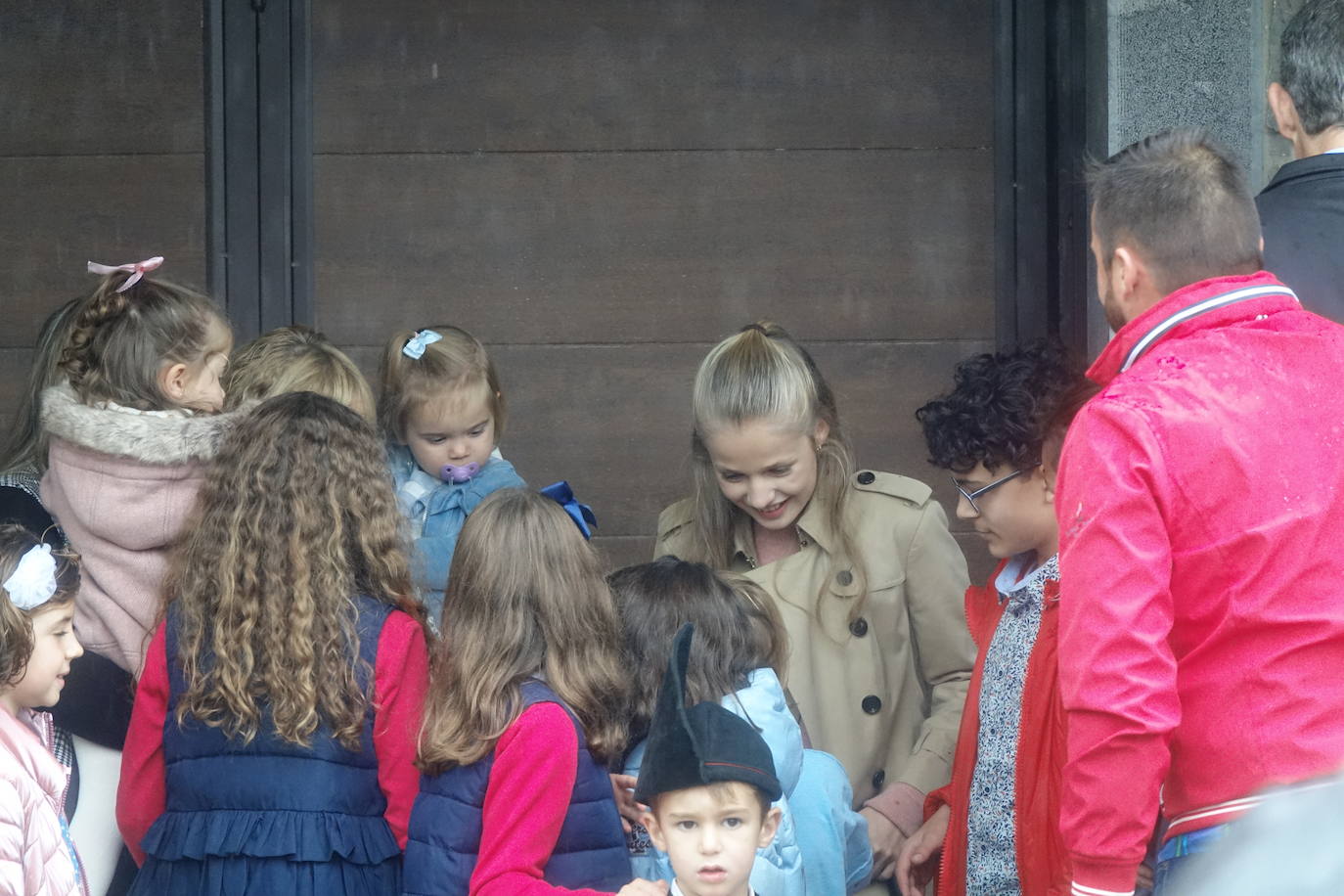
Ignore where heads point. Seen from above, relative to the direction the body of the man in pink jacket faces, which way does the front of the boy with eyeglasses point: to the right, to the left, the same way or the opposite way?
to the left

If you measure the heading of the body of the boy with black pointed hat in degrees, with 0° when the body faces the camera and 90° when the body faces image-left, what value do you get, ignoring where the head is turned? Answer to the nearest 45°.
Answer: approximately 0°

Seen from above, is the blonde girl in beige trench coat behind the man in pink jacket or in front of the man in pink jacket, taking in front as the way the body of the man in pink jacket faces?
in front

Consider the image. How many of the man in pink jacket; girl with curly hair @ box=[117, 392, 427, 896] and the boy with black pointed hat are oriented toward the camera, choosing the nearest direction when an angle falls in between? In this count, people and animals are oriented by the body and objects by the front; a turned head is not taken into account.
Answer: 1

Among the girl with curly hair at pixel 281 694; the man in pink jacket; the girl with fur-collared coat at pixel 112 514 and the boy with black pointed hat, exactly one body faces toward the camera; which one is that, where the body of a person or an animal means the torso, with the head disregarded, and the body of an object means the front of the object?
the boy with black pointed hat

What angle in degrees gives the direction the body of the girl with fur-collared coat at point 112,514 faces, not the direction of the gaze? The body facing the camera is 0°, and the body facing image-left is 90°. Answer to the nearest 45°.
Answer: approximately 225°

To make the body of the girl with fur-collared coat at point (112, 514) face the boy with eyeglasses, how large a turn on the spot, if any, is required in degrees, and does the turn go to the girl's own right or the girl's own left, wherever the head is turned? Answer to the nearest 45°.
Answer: approximately 45° to the girl's own right

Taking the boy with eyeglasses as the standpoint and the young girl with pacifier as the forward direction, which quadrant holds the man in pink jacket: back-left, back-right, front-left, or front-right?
back-left

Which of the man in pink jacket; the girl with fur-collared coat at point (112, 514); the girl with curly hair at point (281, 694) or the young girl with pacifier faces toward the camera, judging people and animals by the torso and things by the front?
the young girl with pacifier

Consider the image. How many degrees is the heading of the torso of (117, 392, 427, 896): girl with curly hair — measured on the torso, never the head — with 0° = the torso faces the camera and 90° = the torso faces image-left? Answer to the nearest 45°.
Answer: approximately 180°

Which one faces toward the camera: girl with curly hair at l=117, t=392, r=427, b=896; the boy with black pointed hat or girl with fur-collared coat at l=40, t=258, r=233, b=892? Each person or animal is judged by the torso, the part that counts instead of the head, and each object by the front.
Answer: the boy with black pointed hat

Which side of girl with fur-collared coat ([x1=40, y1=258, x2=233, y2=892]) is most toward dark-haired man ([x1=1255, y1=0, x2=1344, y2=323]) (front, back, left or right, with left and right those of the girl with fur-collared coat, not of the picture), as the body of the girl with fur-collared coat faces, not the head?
right

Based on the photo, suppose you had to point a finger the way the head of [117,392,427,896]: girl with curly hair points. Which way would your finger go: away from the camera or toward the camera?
away from the camera
